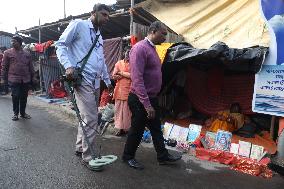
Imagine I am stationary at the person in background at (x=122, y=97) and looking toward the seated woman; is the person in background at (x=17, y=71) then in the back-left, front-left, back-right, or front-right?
back-left

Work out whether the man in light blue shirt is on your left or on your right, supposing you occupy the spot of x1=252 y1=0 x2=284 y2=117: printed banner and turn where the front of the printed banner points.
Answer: on your right

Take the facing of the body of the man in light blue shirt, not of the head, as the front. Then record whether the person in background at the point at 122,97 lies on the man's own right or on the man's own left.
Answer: on the man's own left

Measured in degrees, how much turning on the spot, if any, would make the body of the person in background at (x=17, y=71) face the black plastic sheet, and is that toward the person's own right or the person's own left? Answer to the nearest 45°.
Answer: approximately 45° to the person's own left

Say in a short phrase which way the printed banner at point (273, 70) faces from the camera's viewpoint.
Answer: facing the viewer

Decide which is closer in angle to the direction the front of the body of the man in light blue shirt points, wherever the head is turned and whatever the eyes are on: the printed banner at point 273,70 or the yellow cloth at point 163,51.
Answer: the printed banner

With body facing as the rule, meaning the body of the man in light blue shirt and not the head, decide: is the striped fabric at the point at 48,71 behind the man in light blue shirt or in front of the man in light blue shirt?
behind

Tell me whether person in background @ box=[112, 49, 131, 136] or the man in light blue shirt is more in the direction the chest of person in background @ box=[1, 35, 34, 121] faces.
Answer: the man in light blue shirt

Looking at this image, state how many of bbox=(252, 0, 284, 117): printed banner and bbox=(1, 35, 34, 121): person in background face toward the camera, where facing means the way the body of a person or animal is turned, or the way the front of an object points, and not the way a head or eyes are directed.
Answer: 2

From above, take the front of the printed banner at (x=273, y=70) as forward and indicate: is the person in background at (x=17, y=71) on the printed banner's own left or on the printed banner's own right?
on the printed banner's own right

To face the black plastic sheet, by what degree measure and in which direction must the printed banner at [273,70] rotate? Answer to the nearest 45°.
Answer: approximately 135° to its right

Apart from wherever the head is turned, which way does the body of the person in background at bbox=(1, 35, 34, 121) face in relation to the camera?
toward the camera
